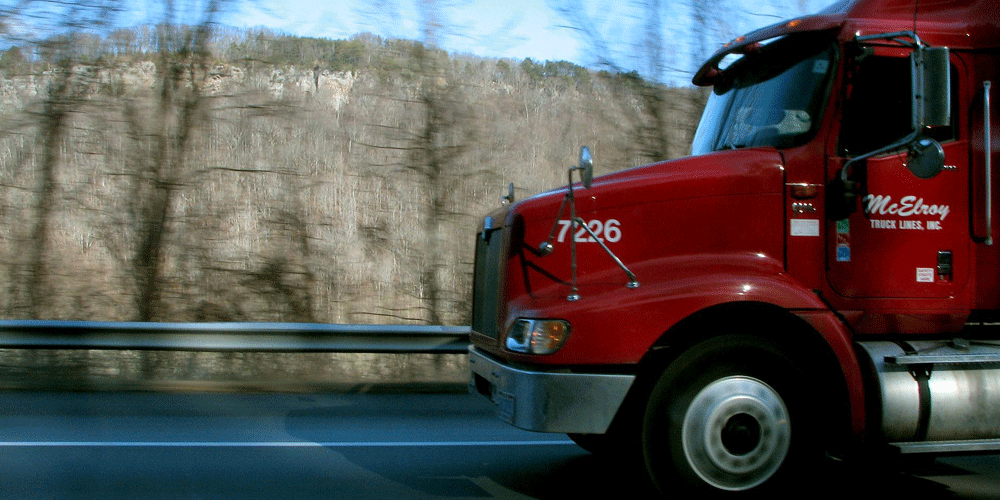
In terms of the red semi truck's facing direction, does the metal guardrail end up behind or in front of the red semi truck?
in front

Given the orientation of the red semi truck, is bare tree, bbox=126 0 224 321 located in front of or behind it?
in front

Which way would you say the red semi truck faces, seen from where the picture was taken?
facing to the left of the viewer

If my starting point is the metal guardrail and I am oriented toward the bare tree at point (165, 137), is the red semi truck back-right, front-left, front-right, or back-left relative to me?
back-right
